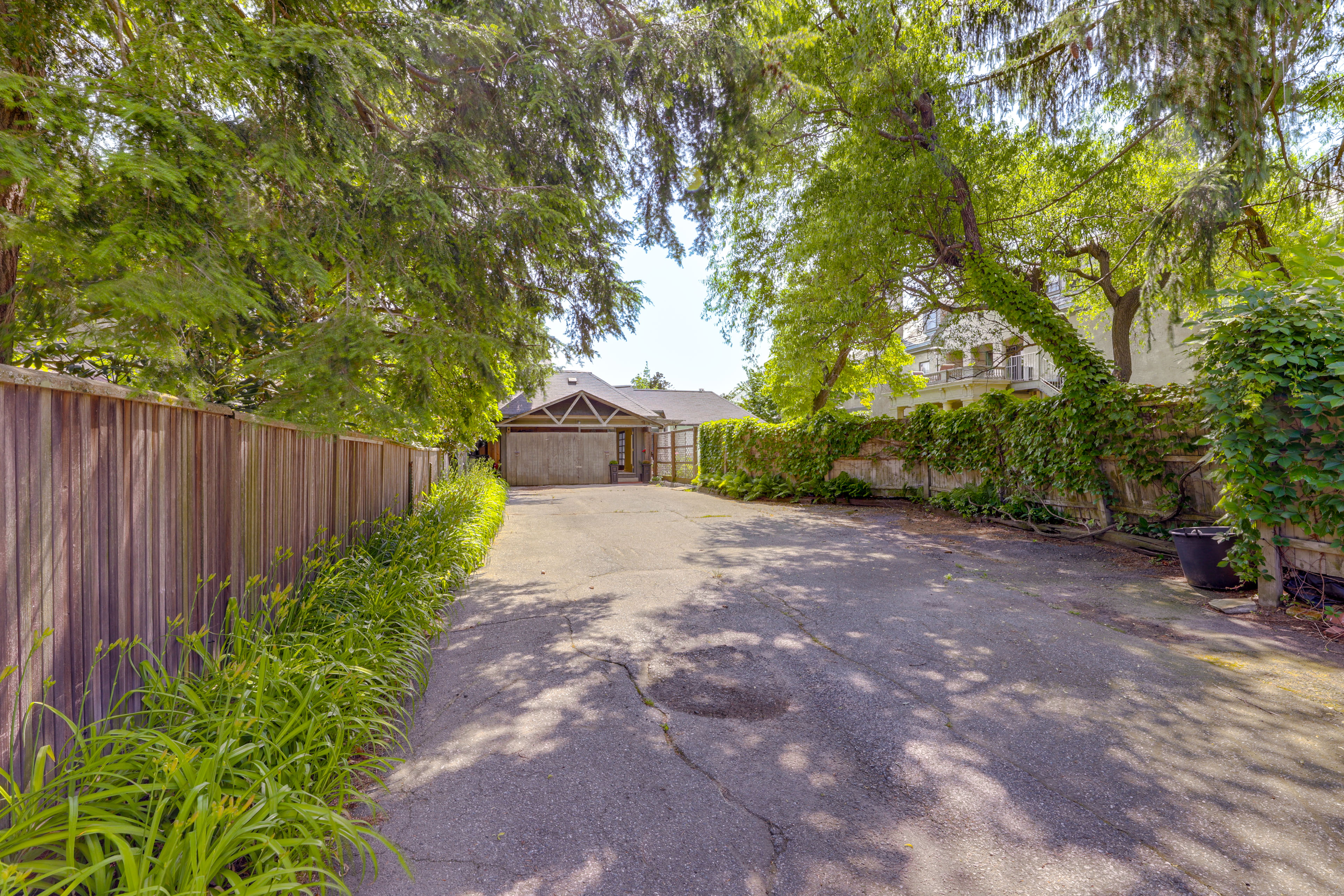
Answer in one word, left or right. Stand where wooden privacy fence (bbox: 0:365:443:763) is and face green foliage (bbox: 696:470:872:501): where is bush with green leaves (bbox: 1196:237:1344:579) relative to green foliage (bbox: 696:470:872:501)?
right

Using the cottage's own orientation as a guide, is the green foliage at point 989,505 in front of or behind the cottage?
in front

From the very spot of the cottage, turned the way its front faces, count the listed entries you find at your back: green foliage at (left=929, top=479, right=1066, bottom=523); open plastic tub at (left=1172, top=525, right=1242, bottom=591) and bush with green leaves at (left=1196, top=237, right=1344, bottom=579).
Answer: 0

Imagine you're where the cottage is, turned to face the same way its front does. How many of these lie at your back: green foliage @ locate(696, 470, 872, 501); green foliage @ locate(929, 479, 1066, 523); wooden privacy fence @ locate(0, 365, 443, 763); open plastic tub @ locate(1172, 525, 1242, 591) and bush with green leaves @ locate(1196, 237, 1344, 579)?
0

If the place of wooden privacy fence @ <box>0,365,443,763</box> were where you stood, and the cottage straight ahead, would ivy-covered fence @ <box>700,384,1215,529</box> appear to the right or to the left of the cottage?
right

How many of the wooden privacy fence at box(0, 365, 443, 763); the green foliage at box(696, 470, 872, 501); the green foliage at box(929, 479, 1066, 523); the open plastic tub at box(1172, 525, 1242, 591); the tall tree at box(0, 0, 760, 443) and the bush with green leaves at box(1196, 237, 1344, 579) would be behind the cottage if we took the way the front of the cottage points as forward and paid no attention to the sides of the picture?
0

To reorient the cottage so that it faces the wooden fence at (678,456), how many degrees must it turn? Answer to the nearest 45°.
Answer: approximately 45° to its left

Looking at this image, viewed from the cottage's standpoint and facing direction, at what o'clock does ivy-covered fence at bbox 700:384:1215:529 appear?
The ivy-covered fence is roughly at 11 o'clock from the cottage.

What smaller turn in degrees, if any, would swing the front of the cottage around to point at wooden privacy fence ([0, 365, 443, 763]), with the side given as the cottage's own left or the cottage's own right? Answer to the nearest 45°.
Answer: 0° — it already faces it

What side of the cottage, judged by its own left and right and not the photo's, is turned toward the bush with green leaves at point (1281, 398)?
front

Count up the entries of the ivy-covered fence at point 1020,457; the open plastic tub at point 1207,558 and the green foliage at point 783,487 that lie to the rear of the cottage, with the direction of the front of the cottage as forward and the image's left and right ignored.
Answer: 0

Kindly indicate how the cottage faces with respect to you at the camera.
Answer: facing the viewer

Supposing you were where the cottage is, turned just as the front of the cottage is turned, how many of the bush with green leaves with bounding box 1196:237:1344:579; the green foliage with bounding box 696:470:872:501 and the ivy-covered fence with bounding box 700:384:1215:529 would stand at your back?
0

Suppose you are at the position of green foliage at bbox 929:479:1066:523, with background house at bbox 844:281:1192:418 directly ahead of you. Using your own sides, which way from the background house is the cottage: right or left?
left

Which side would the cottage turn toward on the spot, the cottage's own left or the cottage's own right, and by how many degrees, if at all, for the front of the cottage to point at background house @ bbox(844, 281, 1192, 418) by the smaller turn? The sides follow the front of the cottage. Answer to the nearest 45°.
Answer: approximately 90° to the cottage's own left

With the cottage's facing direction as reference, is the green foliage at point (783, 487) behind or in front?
in front

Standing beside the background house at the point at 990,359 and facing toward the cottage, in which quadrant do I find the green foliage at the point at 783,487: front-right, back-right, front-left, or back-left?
front-left

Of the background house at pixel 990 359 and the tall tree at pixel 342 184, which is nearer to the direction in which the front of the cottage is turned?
the tall tree

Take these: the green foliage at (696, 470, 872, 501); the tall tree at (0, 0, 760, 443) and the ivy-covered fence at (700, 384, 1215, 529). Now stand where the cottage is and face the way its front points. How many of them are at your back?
0

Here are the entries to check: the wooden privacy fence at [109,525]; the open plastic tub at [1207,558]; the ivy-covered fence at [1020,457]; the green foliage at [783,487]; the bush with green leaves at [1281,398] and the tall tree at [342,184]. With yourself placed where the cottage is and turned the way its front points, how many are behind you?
0
